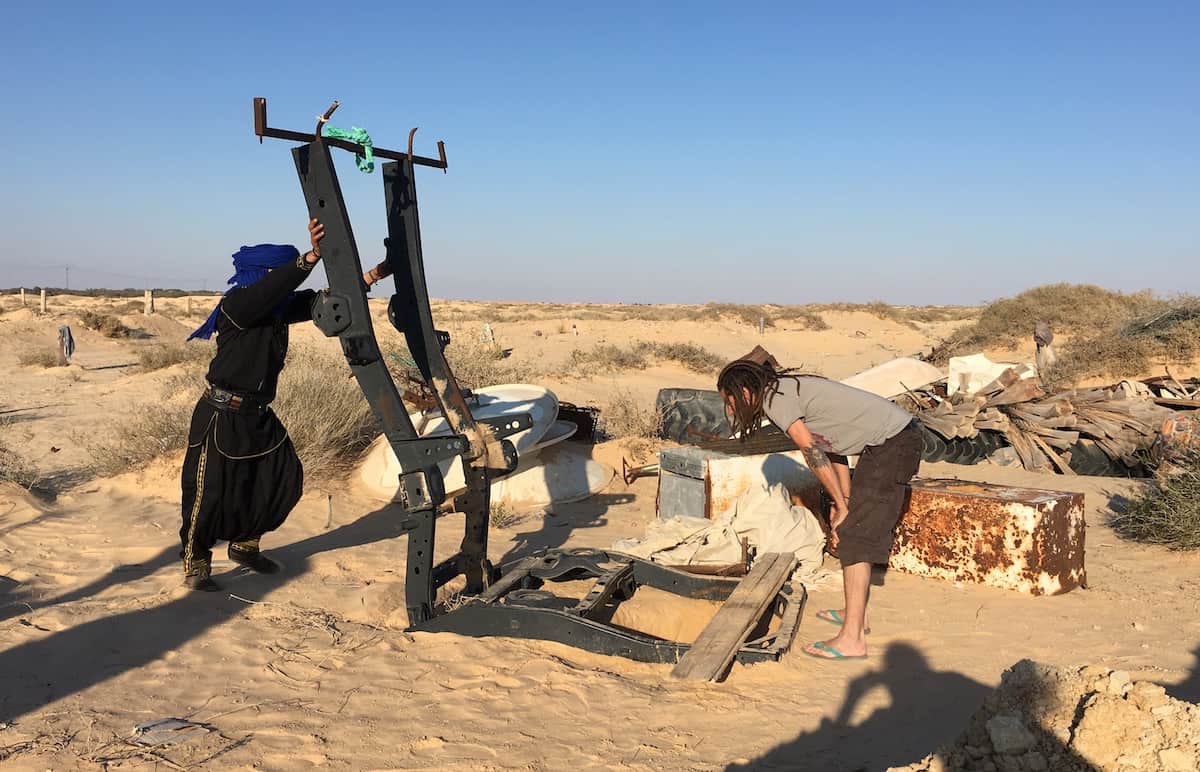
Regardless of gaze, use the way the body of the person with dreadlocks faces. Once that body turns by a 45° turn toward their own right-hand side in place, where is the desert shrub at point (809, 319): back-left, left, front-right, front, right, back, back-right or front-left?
front-right

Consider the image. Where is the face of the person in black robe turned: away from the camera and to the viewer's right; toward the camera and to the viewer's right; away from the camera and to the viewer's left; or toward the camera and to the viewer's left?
away from the camera and to the viewer's right

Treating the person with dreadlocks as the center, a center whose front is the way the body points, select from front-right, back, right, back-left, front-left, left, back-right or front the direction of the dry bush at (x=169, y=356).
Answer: front-right

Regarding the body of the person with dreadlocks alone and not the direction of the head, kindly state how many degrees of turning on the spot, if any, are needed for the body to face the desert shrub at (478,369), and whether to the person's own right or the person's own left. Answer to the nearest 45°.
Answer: approximately 45° to the person's own right

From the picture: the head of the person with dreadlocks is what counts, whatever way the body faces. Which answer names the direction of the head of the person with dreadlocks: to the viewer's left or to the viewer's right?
to the viewer's left

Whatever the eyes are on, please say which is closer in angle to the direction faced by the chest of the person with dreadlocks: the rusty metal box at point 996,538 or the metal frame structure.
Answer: the metal frame structure

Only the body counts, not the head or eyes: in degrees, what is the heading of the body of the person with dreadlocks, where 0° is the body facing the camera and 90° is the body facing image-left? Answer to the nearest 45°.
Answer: approximately 90°
